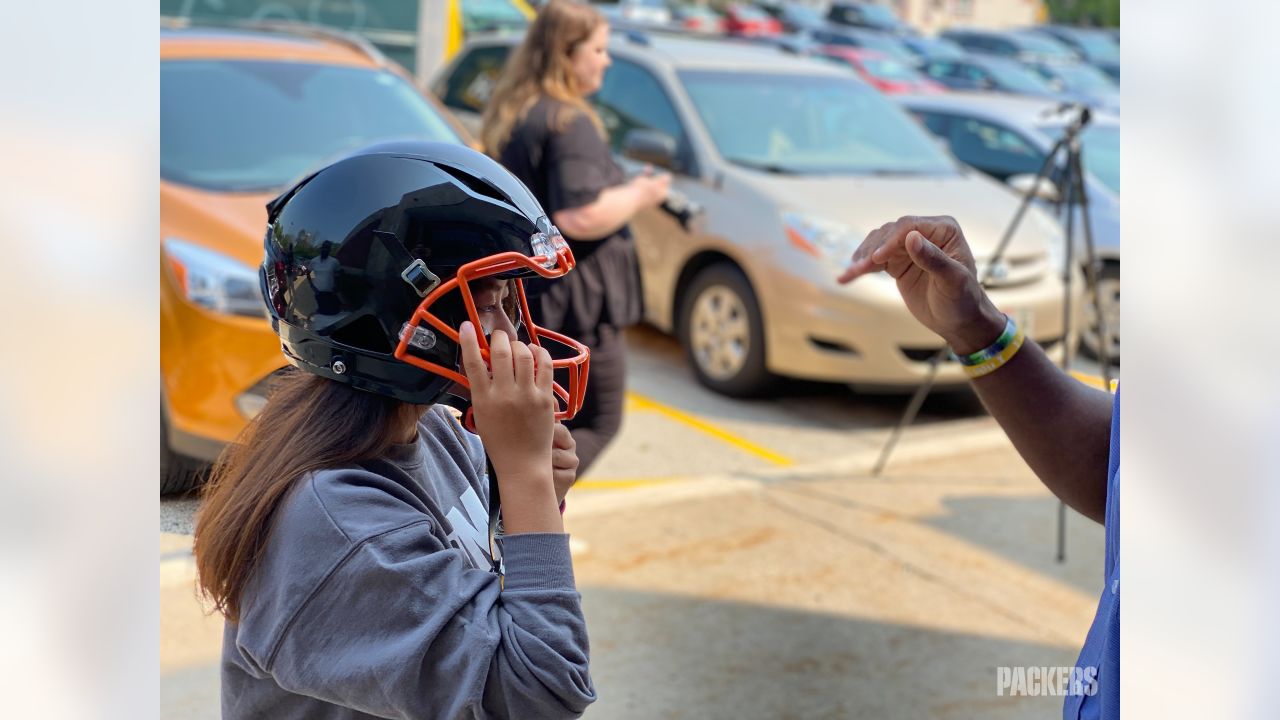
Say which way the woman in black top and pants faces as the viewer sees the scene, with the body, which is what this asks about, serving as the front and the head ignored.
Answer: to the viewer's right

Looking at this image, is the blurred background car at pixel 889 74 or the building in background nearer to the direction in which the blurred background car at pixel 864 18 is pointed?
the blurred background car

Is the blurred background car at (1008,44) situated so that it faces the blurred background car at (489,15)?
no

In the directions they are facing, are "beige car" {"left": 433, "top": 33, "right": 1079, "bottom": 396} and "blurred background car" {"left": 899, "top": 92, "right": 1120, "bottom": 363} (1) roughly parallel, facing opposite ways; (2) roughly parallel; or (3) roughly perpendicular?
roughly parallel

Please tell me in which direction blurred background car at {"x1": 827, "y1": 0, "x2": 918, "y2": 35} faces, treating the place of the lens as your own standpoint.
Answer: facing the viewer and to the right of the viewer

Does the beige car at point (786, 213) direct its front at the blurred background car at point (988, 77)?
no

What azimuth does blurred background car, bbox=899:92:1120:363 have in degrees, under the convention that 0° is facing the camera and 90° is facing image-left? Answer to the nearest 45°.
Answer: approximately 315°

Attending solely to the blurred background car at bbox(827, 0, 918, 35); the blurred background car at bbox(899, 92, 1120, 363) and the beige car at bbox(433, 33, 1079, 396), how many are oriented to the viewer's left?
0

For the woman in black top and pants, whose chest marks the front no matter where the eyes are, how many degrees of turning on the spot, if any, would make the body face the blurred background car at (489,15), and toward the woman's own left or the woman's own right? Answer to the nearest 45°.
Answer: approximately 90° to the woman's own left

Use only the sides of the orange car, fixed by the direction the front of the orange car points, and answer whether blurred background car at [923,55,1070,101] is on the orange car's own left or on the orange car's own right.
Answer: on the orange car's own left

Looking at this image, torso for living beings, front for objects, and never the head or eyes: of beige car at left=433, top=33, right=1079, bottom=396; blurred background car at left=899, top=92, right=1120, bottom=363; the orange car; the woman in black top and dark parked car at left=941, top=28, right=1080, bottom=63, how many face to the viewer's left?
0

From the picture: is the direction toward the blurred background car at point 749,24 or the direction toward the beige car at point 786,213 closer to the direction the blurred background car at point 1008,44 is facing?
the beige car

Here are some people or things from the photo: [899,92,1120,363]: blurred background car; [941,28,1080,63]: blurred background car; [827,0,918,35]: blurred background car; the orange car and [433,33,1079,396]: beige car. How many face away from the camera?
0

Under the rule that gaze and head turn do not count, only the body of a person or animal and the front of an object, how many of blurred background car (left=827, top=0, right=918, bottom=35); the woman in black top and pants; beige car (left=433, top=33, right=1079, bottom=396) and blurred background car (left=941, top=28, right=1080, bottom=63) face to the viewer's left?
0
